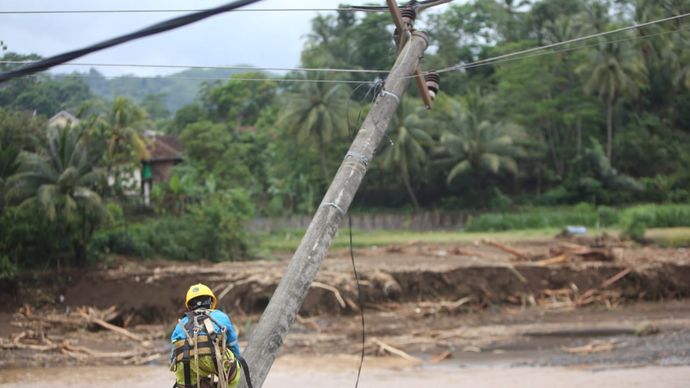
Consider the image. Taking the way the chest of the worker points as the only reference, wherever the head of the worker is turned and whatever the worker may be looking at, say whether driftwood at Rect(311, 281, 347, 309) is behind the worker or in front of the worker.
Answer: in front

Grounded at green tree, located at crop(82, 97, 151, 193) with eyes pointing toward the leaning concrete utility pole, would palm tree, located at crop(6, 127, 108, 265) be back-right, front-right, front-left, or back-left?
front-right

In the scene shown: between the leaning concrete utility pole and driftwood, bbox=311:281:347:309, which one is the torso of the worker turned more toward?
the driftwood

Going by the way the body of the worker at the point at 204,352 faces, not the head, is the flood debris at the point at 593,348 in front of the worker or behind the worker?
in front

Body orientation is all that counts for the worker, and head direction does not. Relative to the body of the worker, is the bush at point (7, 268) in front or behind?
in front

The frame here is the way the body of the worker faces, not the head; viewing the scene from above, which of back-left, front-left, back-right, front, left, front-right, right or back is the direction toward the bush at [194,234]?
front

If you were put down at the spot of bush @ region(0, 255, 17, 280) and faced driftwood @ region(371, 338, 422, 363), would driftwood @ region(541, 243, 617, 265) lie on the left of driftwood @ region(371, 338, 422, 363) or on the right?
left

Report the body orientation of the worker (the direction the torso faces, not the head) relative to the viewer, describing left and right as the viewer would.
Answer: facing away from the viewer

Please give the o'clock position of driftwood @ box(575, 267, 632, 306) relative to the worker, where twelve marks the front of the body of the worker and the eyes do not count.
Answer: The driftwood is roughly at 1 o'clock from the worker.
